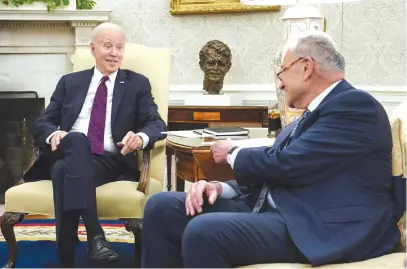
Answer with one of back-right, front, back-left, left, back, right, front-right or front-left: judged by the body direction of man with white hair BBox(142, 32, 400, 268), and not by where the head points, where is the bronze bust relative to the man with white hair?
right

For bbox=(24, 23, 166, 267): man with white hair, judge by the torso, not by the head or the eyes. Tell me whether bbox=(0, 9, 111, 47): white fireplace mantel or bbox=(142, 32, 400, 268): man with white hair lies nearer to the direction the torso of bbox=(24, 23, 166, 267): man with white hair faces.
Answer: the man with white hair

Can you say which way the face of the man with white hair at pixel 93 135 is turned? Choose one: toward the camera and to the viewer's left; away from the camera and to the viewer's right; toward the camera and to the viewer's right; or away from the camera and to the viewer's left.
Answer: toward the camera and to the viewer's right

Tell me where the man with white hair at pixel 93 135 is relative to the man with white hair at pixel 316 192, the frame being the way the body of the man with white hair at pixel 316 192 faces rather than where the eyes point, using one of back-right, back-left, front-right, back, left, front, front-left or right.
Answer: front-right

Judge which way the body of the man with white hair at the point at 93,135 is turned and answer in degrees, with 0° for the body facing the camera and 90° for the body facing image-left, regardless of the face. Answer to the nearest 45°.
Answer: approximately 0°

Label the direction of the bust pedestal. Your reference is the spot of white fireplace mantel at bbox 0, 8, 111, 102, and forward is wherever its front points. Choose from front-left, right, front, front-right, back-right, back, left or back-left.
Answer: front-left

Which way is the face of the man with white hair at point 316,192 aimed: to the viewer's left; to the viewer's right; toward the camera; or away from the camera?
to the viewer's left

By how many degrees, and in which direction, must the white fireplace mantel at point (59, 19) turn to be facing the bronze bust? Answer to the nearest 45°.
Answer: approximately 45° to its left

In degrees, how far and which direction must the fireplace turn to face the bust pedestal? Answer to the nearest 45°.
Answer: approximately 45° to its left

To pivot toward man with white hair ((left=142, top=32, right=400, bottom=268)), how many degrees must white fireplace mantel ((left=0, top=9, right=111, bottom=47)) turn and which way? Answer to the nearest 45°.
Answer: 0° — it already faces them
